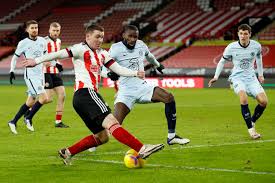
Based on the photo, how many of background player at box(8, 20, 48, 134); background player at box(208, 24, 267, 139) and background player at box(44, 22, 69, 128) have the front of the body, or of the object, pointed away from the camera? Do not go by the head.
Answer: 0

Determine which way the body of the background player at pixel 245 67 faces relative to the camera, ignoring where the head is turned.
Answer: toward the camera

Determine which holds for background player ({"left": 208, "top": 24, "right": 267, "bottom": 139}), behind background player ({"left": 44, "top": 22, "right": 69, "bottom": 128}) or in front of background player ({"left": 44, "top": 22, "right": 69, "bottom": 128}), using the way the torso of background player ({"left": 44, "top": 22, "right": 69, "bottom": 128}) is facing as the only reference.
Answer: in front

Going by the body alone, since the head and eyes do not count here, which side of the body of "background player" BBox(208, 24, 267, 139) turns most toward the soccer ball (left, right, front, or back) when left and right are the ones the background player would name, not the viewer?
front

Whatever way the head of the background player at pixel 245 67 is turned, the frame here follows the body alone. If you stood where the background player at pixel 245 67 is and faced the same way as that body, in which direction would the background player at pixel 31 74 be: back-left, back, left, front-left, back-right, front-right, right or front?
right

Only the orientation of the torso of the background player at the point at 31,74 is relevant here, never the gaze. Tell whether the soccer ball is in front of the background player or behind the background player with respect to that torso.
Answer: in front

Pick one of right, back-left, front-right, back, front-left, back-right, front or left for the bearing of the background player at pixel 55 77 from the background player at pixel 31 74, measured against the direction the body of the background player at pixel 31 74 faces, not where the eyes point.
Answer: left

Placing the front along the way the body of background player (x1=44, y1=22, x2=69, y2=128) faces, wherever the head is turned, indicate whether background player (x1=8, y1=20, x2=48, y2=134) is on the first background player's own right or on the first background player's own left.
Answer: on the first background player's own right

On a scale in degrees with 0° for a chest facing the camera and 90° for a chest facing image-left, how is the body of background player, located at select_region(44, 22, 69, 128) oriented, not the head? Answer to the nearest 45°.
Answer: approximately 315°

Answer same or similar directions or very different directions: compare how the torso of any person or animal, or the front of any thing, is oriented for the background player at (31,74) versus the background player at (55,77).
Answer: same or similar directions

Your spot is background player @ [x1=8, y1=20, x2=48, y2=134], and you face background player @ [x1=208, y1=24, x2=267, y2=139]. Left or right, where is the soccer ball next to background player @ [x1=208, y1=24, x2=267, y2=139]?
right
